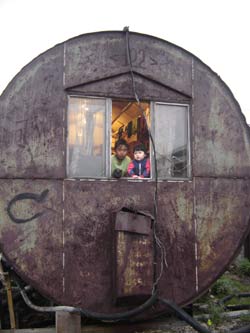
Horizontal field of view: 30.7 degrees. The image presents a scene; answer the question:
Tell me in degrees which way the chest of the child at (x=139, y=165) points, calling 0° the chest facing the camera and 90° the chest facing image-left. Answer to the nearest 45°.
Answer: approximately 0°
